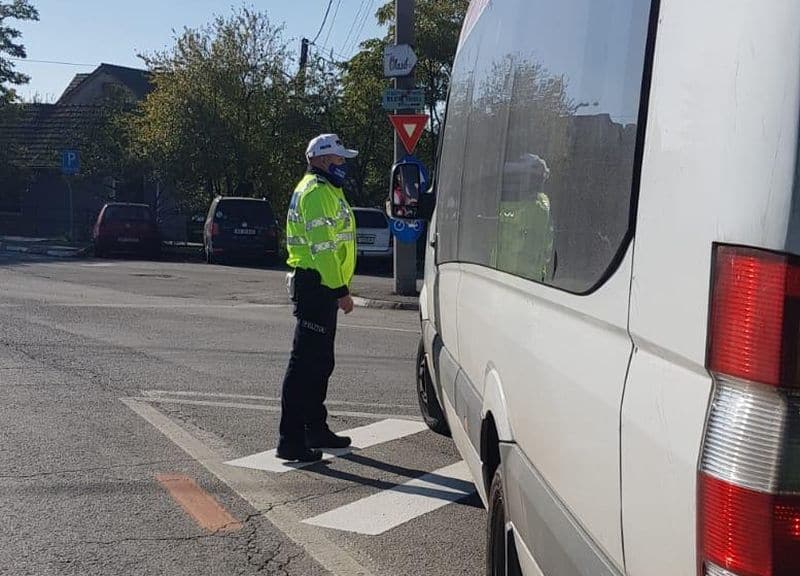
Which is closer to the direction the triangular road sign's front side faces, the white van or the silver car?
the white van

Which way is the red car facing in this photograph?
away from the camera

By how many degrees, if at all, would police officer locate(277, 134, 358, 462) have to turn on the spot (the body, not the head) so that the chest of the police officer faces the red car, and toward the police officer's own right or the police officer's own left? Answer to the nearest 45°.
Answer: approximately 90° to the police officer's own left

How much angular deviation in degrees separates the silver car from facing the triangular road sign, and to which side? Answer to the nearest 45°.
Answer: approximately 180°

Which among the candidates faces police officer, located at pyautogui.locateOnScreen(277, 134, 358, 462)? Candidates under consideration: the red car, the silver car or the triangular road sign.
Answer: the triangular road sign

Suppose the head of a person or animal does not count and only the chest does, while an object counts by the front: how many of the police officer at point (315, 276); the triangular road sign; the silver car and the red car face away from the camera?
2

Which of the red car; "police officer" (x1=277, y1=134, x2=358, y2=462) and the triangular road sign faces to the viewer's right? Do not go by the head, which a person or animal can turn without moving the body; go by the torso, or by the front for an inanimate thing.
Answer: the police officer

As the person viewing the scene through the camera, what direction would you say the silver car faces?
facing away from the viewer

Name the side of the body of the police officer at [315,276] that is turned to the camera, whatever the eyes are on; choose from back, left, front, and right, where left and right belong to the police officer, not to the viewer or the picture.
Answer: right

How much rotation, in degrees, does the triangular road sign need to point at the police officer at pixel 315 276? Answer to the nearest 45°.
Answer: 0° — it already faces them

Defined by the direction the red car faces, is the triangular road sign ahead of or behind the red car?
behind

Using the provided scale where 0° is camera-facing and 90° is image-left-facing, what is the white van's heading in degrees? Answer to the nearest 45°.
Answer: approximately 135°

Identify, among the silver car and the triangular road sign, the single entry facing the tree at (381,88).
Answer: the silver car
